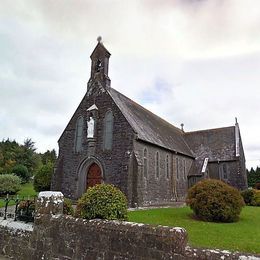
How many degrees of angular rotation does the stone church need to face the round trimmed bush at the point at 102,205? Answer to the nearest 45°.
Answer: approximately 45° to its left

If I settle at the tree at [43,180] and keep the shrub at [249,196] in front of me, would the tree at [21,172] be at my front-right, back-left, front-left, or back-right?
back-left

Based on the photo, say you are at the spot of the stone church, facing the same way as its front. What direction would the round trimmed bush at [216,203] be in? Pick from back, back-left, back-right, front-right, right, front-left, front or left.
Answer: left

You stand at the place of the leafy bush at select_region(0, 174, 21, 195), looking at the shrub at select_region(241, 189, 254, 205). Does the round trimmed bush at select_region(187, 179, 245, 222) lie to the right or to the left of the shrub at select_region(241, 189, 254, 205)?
right

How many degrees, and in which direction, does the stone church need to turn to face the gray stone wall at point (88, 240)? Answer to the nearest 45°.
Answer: approximately 45° to its left

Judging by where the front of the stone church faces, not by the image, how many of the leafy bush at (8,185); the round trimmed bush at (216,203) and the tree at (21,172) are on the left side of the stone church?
1

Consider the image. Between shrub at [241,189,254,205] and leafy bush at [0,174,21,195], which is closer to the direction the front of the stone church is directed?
the leafy bush

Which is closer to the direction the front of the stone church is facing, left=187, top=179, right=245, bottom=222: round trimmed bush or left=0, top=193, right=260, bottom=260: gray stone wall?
the gray stone wall

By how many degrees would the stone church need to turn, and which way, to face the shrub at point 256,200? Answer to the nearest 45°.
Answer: approximately 135° to its left

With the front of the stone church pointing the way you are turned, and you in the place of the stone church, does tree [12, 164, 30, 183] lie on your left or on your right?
on your right

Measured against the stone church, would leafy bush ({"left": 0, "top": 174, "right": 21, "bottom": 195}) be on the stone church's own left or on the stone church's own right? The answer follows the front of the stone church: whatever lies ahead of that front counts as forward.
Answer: on the stone church's own right

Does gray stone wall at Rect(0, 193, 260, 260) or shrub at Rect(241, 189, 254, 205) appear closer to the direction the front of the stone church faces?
the gray stone wall

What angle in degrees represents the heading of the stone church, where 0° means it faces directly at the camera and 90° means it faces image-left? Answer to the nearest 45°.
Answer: approximately 45°

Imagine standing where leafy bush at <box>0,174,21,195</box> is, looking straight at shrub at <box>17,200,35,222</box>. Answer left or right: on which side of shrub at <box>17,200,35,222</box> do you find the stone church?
left

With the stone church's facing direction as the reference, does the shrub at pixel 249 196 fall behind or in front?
behind
